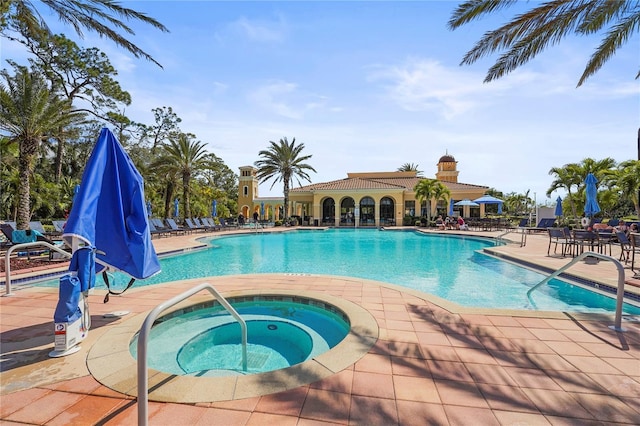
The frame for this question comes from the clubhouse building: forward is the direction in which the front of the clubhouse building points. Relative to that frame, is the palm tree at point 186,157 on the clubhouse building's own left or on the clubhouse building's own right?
on the clubhouse building's own right

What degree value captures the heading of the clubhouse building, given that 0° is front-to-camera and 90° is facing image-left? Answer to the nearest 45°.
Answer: approximately 0°

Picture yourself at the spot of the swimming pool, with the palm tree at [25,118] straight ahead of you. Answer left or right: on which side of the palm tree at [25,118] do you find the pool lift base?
left

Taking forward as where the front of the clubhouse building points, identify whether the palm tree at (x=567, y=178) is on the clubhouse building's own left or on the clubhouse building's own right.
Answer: on the clubhouse building's own left

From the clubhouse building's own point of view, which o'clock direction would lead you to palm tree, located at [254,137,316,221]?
The palm tree is roughly at 2 o'clock from the clubhouse building.

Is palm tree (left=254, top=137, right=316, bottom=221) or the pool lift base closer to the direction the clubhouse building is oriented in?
the pool lift base

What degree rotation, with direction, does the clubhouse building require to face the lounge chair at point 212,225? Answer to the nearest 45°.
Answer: approximately 45° to its right
